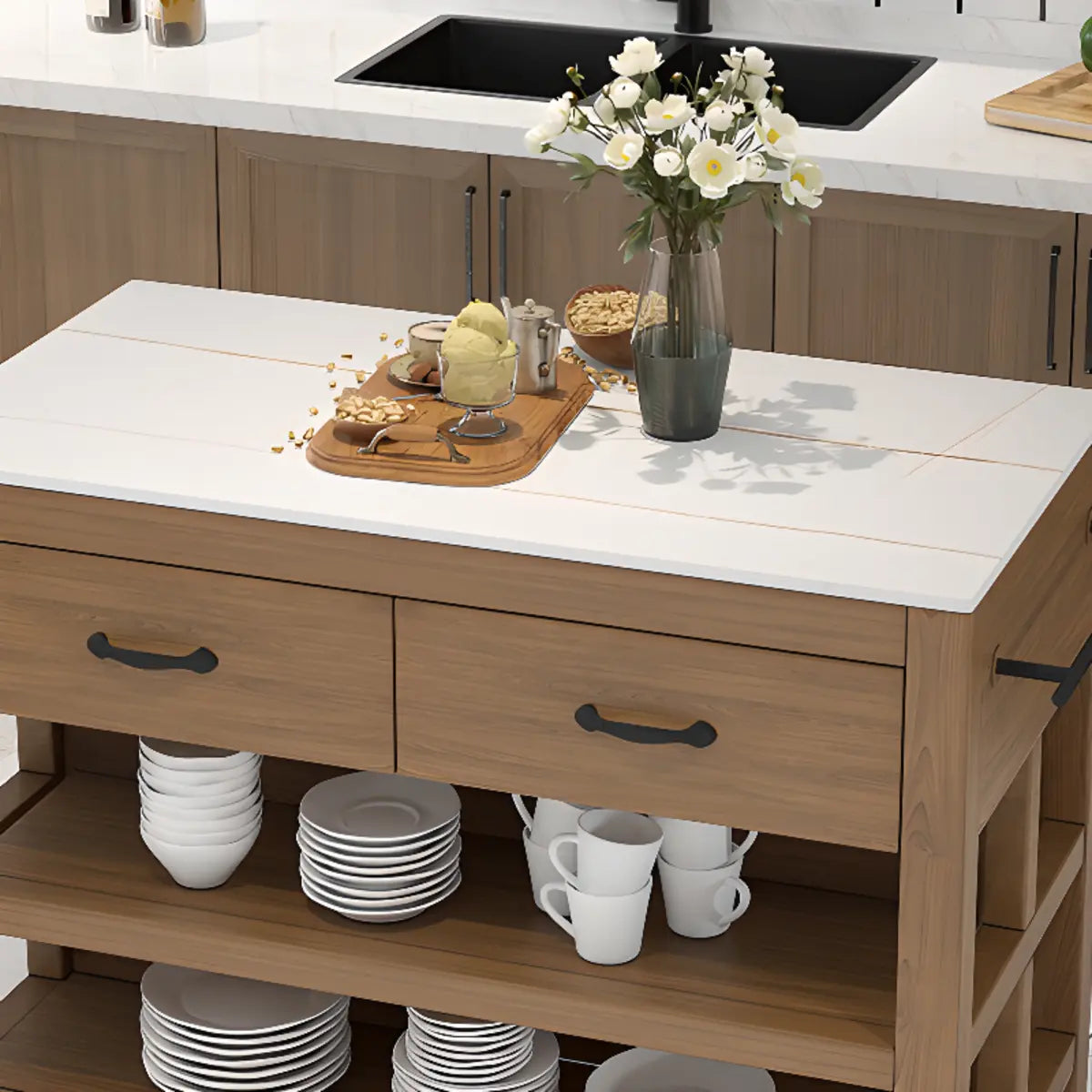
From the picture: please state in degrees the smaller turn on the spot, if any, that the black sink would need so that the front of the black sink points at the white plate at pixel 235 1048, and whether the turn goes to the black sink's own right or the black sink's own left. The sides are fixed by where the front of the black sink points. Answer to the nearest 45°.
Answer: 0° — it already faces it

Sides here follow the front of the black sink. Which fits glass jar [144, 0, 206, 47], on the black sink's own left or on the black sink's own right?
on the black sink's own right

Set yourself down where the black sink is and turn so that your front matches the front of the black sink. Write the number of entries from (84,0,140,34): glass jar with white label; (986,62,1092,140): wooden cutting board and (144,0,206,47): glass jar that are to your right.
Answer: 2

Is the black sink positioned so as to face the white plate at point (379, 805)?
yes

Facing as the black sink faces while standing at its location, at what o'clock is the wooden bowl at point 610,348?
The wooden bowl is roughly at 12 o'clock from the black sink.

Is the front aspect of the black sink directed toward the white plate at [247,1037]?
yes

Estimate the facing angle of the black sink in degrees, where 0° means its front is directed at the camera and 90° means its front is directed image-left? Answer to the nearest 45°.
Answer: approximately 0°

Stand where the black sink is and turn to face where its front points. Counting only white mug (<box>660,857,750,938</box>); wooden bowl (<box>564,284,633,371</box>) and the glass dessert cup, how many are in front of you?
3

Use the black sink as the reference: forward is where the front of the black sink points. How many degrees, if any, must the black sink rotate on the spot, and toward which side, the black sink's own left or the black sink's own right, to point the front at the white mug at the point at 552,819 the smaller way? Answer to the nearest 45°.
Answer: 0° — it already faces it

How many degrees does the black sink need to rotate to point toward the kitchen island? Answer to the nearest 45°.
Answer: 0° — it already faces it

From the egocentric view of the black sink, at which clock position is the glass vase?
The glass vase is roughly at 12 o'clock from the black sink.

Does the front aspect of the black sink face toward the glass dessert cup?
yes
